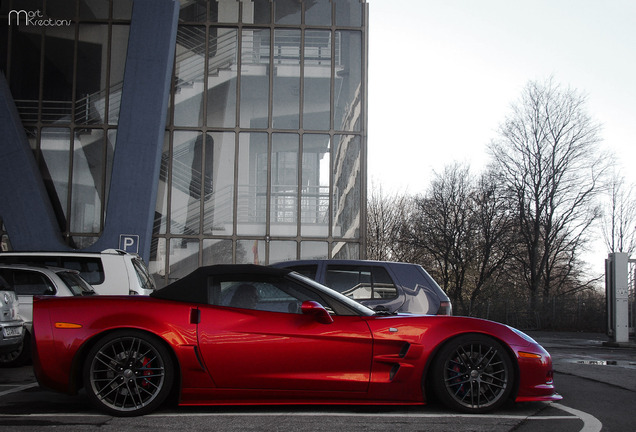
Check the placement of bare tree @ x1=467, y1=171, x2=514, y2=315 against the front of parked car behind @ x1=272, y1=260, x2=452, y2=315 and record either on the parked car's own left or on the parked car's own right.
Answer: on the parked car's own right

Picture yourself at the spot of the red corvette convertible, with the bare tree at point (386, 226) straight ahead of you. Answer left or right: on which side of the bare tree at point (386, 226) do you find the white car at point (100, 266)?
left

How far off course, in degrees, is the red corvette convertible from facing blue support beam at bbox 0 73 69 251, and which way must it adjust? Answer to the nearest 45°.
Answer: approximately 135° to its left

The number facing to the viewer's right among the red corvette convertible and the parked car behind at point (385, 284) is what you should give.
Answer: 1

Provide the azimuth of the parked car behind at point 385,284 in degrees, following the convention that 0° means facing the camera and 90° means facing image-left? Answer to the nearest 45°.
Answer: approximately 90°

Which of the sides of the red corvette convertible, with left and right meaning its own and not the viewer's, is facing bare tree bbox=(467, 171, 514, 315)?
left

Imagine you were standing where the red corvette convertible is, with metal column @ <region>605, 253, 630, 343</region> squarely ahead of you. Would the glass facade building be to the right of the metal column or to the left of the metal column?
left

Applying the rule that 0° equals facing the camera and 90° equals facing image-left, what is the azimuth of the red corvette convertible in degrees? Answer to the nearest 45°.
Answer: approximately 270°

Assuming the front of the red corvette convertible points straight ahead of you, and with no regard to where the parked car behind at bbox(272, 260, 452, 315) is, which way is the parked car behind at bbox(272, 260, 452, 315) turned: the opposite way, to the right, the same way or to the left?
the opposite way

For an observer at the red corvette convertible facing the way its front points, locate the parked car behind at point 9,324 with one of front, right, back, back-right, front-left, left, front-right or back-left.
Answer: back-left

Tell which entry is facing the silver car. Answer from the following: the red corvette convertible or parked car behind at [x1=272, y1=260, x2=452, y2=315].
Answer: the parked car behind

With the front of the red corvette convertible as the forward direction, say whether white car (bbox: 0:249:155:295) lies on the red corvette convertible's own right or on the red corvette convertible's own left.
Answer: on the red corvette convertible's own left

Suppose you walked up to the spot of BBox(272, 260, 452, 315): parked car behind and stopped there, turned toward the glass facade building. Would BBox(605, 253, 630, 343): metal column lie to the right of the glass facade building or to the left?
right
